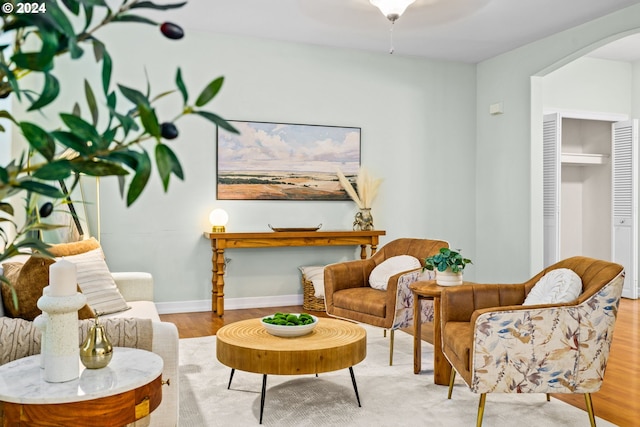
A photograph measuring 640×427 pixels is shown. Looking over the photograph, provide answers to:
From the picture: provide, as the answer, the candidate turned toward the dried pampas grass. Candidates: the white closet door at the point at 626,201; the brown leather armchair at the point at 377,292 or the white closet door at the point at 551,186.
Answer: the white closet door at the point at 626,201

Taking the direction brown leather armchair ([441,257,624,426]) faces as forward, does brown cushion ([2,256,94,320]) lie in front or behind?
in front

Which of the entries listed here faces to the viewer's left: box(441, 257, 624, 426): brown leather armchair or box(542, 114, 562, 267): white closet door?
the brown leather armchair

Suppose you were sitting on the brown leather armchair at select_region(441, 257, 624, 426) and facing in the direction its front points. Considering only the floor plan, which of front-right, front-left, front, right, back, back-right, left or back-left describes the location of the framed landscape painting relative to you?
front-right

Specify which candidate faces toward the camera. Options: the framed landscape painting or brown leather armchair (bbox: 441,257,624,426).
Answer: the framed landscape painting

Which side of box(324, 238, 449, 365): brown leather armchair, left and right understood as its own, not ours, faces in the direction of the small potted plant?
left

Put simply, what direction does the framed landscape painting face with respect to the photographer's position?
facing the viewer

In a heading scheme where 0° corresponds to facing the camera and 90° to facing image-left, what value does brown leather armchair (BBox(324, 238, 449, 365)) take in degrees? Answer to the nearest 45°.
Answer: approximately 45°

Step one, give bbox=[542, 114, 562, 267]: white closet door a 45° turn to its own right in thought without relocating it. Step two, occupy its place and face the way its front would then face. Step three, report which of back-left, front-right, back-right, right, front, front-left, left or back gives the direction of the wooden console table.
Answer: front-right

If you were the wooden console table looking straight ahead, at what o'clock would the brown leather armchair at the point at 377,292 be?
The brown leather armchair is roughly at 11 o'clock from the wooden console table.

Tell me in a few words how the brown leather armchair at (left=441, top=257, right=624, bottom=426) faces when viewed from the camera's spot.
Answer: facing to the left of the viewer

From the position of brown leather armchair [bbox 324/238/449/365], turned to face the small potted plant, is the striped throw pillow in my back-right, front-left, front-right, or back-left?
back-right

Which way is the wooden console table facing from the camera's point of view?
toward the camera

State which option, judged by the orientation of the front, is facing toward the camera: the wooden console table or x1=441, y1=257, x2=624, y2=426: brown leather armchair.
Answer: the wooden console table

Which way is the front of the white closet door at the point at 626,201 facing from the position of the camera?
facing the viewer and to the left of the viewer

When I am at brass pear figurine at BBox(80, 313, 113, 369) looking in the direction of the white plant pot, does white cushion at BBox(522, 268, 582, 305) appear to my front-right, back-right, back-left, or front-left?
front-right
